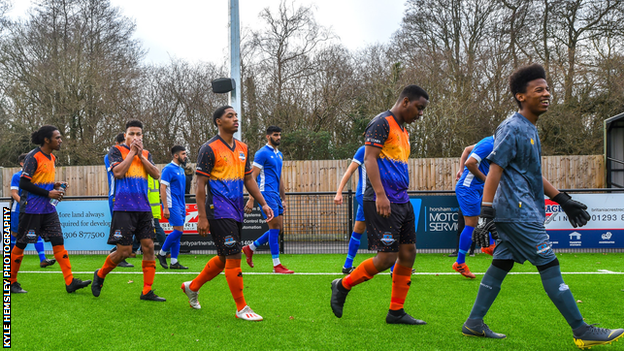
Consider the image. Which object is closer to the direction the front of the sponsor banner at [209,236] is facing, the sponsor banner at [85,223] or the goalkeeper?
the goalkeeper

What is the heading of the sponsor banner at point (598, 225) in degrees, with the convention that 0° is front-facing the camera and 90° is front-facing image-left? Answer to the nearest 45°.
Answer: approximately 0°

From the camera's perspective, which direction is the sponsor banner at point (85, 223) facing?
toward the camera

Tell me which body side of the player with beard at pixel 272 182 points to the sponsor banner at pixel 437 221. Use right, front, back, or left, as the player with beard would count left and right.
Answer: left

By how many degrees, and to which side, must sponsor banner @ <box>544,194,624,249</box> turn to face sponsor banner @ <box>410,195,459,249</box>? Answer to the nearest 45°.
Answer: approximately 45° to its right

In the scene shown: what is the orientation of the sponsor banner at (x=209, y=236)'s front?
toward the camera

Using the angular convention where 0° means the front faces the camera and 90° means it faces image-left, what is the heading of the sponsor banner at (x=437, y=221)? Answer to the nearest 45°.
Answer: approximately 0°

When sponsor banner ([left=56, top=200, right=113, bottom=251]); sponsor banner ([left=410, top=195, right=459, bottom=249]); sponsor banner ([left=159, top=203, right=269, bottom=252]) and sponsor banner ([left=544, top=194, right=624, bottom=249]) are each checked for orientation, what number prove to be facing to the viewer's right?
0
